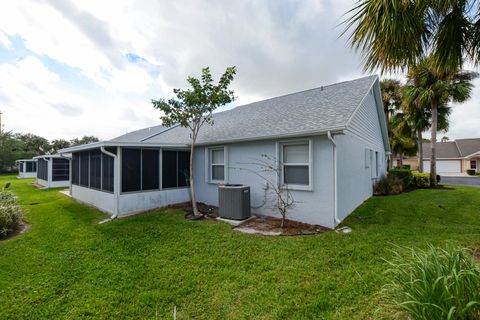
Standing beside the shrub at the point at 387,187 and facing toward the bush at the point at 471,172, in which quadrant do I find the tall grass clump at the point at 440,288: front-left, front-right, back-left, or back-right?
back-right

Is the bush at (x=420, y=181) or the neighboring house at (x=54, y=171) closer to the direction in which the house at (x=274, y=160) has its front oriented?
the bush

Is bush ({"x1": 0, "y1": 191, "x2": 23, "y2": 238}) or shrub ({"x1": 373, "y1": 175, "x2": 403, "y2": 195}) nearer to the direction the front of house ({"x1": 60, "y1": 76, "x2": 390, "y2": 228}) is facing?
the shrub

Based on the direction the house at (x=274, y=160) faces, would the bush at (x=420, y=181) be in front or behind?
in front

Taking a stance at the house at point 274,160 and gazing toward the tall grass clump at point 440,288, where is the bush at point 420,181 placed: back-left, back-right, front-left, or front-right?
back-left

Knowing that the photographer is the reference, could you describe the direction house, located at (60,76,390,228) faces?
facing away from the viewer and to the right of the viewer

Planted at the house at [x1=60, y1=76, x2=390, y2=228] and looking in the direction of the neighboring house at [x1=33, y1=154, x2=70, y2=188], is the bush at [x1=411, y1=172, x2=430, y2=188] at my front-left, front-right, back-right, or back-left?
back-right

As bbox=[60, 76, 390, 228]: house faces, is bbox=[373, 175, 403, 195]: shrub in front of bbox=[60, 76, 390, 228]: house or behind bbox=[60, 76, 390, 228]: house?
in front

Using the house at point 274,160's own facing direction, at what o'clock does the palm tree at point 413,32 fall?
The palm tree is roughly at 4 o'clock from the house.

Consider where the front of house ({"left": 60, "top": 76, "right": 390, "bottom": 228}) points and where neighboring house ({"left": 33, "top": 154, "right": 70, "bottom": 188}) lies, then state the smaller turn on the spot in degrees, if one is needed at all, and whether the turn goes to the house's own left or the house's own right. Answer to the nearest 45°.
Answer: approximately 90° to the house's own left

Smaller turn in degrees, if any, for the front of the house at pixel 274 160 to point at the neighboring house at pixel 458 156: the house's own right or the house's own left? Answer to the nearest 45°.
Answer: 0° — it already faces it

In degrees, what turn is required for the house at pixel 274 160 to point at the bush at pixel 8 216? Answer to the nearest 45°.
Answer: approximately 135° to its left
